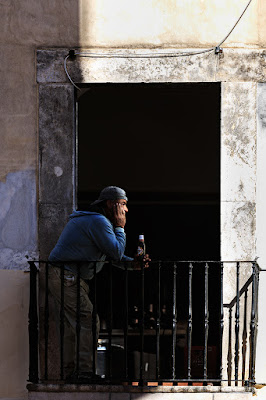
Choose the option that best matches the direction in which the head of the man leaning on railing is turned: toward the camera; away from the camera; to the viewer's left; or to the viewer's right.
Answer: to the viewer's right

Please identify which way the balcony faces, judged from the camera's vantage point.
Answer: facing the viewer

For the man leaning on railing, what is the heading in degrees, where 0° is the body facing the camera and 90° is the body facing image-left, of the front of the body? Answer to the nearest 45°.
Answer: approximately 270°
